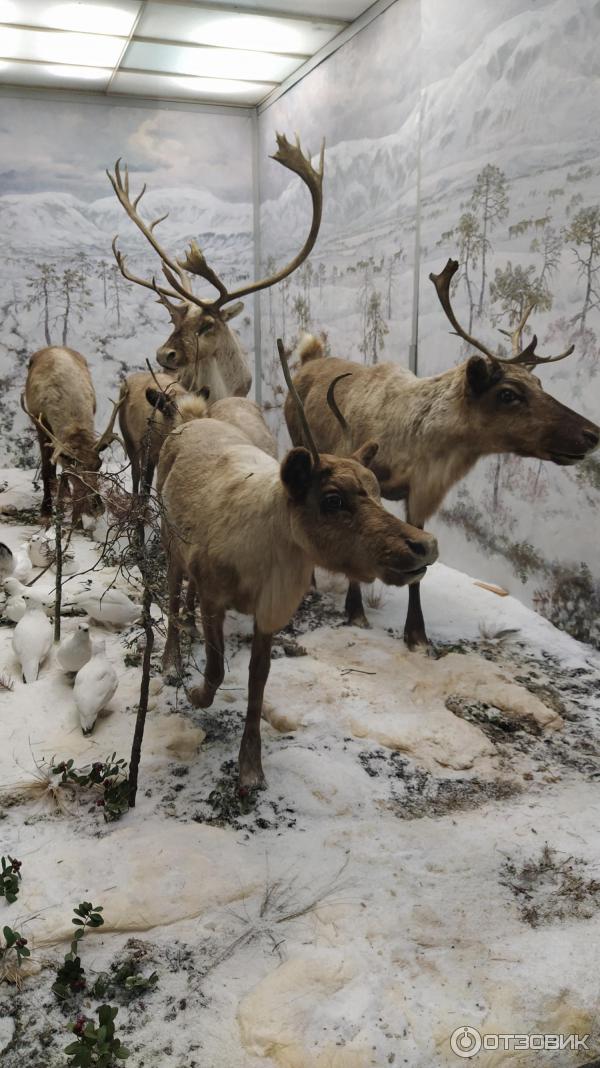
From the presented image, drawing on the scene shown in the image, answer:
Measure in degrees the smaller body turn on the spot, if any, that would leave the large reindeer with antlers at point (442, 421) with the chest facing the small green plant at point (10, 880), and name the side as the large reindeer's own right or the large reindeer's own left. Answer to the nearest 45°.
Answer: approximately 90° to the large reindeer's own right

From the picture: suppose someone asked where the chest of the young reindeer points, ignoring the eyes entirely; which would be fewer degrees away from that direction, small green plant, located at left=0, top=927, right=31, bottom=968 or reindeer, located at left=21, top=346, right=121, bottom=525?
the small green plant

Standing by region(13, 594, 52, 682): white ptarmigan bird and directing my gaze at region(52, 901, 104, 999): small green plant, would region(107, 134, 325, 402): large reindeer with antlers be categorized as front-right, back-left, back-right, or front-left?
back-left
